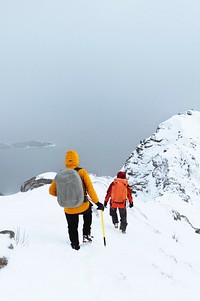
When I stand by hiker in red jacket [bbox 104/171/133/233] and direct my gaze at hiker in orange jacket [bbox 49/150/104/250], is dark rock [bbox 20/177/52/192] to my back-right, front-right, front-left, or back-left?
back-right

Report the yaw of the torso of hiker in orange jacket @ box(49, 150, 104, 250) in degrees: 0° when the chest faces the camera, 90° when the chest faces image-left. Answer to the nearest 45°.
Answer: approximately 225°

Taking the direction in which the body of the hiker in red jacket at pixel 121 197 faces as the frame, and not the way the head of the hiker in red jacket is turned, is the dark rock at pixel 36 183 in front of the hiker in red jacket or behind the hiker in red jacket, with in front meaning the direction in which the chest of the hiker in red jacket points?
in front

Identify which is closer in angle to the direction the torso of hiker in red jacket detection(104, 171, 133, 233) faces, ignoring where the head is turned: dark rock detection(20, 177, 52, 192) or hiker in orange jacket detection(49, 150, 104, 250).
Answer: the dark rock

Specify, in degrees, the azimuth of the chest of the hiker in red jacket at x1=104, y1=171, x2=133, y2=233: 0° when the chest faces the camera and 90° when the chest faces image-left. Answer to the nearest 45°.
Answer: approximately 180°

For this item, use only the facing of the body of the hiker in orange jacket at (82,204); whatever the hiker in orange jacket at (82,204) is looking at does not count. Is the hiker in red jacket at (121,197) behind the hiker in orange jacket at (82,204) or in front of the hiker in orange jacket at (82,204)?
in front

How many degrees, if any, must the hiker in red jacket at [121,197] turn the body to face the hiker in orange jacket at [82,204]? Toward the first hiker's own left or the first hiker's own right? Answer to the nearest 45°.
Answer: approximately 180°

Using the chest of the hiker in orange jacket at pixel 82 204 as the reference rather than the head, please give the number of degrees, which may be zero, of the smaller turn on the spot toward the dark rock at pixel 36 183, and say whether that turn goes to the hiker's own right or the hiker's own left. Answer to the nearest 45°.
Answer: approximately 45° to the hiker's own left
